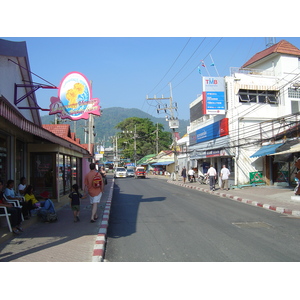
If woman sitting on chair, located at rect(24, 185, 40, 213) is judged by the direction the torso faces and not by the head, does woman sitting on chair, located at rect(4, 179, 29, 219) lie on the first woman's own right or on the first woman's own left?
on the first woman's own right

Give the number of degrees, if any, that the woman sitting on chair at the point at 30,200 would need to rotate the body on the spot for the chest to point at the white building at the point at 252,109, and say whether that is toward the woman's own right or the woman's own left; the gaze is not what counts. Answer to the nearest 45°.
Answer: approximately 45° to the woman's own left

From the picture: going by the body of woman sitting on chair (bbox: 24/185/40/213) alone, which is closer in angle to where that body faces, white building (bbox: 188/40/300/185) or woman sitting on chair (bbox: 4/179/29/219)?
the white building

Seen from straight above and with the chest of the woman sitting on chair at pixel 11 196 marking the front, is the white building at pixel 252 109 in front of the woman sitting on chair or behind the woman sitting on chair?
in front

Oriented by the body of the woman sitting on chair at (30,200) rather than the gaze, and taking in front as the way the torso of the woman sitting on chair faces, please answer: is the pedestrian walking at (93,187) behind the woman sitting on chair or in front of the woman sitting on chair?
in front

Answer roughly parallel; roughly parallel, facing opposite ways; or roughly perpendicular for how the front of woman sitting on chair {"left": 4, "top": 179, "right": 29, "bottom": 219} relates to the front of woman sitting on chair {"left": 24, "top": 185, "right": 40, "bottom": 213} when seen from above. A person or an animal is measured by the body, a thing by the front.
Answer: roughly parallel

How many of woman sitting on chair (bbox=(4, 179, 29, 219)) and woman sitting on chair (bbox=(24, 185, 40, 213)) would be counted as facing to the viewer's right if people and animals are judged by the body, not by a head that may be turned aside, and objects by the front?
2

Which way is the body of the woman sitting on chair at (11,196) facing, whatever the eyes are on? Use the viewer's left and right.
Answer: facing to the right of the viewer

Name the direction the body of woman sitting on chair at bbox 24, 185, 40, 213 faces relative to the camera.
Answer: to the viewer's right
